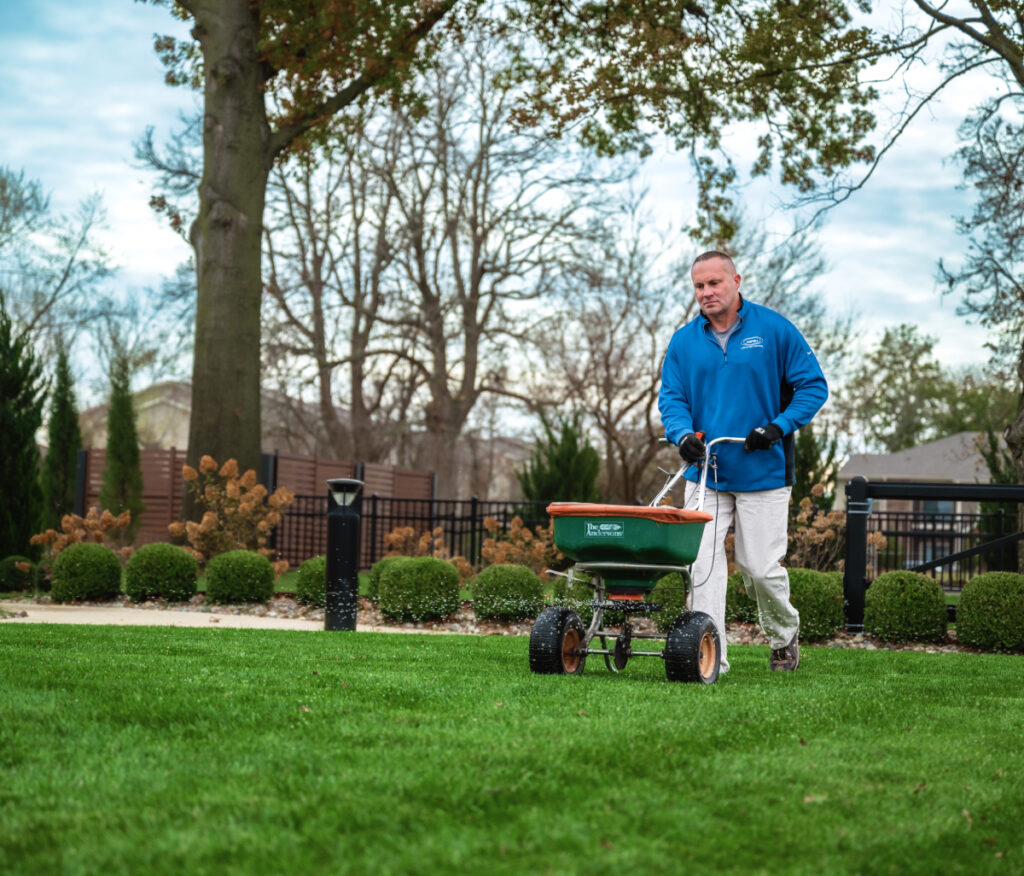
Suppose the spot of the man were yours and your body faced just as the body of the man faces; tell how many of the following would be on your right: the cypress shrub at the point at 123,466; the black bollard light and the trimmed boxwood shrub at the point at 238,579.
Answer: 3

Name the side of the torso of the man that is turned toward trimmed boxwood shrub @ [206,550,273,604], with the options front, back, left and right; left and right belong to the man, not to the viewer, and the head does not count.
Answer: right

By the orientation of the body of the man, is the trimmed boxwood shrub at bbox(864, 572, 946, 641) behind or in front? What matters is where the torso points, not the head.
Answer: behind

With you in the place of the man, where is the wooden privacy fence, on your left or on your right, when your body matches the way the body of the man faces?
on your right

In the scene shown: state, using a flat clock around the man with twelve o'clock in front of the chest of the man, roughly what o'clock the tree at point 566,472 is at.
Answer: The tree is roughly at 4 o'clock from the man.

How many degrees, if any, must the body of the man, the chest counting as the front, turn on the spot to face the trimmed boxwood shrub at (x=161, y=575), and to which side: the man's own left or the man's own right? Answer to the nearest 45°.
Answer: approximately 90° to the man's own right

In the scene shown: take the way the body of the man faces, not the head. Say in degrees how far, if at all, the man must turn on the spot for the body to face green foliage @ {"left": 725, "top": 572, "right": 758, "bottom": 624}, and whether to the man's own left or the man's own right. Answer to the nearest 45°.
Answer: approximately 135° to the man's own right

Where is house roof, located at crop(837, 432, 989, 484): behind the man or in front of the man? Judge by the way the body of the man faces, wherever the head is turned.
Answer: behind

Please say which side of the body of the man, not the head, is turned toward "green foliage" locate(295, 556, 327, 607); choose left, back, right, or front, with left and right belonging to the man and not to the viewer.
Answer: right

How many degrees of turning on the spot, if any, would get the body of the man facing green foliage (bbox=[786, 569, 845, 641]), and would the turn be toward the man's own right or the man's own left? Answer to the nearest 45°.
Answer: approximately 135° to the man's own right

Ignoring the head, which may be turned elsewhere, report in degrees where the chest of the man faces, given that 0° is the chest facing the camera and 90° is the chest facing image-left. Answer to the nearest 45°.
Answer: approximately 45°
